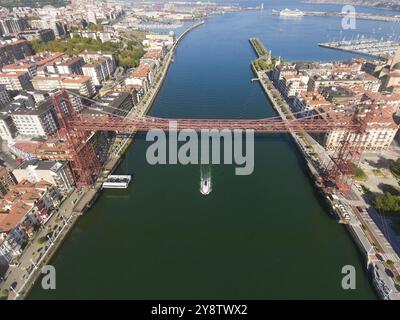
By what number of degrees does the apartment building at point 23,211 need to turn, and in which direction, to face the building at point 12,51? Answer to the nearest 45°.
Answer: approximately 135° to its left

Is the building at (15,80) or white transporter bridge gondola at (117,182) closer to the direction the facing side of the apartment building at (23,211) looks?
the white transporter bridge gondola

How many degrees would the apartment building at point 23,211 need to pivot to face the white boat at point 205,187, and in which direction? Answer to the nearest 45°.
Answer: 0° — it already faces it

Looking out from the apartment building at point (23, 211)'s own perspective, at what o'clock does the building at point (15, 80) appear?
The building is roughly at 8 o'clock from the apartment building.

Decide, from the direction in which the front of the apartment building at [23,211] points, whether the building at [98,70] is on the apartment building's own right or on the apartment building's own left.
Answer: on the apartment building's own left

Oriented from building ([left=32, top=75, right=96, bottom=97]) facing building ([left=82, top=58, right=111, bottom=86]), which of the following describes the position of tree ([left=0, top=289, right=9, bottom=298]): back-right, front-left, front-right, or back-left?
back-right

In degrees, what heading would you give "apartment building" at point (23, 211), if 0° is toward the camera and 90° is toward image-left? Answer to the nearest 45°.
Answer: approximately 315°

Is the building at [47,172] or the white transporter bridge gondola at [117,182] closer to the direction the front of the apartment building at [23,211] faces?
the white transporter bridge gondola

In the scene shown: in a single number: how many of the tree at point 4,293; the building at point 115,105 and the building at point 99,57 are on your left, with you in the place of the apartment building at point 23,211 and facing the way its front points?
2

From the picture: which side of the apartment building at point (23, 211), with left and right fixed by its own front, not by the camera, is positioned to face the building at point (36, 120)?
left

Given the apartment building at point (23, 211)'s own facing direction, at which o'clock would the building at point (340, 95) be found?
The building is roughly at 11 o'clock from the apartment building.

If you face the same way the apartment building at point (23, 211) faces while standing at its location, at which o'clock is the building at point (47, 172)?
The building is roughly at 9 o'clock from the apartment building.

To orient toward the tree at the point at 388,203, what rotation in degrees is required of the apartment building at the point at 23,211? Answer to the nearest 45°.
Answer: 0° — it already faces it
